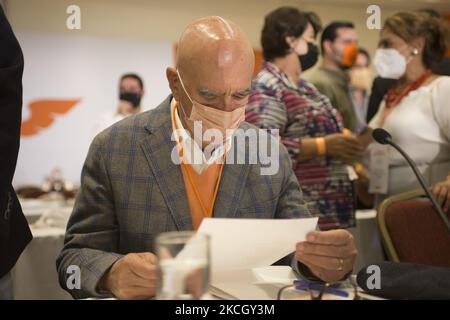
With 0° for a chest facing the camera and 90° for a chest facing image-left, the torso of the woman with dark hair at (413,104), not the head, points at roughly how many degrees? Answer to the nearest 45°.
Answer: approximately 45°

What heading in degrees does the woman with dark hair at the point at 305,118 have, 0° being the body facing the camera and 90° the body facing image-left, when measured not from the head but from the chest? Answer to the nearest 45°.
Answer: approximately 270°

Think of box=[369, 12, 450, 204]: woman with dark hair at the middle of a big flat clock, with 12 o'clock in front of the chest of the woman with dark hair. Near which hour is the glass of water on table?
The glass of water on table is roughly at 11 o'clock from the woman with dark hair.

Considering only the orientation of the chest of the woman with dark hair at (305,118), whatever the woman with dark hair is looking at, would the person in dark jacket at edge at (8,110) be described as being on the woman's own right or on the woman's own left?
on the woman's own right

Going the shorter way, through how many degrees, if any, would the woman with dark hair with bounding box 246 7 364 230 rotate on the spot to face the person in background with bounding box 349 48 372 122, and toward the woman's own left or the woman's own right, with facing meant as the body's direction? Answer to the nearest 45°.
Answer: approximately 90° to the woman's own left

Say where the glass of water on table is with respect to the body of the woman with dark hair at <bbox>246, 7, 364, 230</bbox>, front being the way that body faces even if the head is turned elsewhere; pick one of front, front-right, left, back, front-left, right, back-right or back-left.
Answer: right
